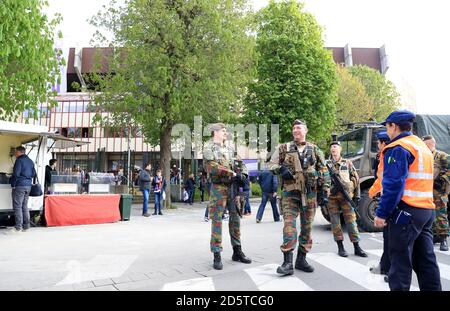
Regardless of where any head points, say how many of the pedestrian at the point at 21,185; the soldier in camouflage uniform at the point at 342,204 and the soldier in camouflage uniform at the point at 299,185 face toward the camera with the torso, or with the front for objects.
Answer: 2

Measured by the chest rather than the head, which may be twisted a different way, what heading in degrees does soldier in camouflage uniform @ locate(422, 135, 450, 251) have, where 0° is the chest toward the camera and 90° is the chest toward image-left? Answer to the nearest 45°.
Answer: approximately 45°

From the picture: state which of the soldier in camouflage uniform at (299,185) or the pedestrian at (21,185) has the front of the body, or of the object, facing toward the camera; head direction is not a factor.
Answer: the soldier in camouflage uniform

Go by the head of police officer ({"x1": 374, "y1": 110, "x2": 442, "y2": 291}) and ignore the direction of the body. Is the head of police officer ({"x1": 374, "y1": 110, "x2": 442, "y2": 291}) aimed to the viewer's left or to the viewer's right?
to the viewer's left

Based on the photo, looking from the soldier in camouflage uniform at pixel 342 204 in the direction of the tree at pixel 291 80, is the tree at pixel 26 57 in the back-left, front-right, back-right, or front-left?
front-left

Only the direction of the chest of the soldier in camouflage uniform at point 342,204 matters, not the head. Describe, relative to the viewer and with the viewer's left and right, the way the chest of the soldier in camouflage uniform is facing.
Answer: facing the viewer

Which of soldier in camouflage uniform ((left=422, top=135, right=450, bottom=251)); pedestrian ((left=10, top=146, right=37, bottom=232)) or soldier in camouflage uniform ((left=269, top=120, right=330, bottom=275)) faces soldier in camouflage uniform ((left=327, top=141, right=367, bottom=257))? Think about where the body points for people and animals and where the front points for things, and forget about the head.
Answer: soldier in camouflage uniform ((left=422, top=135, right=450, bottom=251))

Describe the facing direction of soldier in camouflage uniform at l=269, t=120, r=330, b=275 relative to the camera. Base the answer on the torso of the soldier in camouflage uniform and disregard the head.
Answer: toward the camera

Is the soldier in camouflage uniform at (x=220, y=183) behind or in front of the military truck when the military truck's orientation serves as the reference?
in front

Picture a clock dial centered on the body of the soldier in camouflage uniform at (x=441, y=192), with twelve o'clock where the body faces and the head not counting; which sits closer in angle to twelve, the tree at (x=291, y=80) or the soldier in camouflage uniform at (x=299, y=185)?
the soldier in camouflage uniform

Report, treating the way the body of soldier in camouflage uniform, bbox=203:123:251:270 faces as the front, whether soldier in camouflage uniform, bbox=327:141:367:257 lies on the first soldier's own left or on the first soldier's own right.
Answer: on the first soldier's own left

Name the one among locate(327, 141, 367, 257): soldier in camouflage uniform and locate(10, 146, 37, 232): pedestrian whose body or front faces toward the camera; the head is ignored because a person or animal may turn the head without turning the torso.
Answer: the soldier in camouflage uniform

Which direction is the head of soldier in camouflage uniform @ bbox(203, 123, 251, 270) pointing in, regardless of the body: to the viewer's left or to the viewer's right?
to the viewer's right
